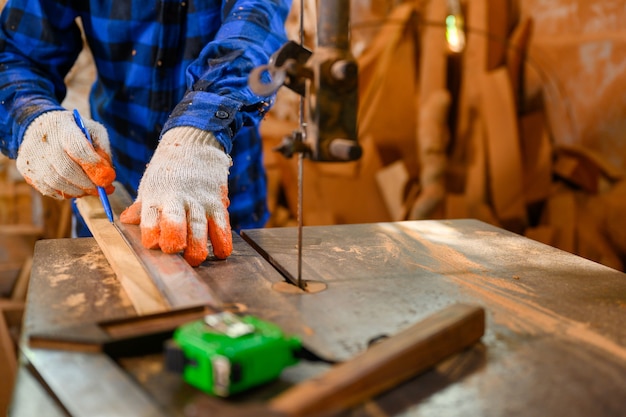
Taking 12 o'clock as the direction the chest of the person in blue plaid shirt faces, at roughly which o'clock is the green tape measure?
The green tape measure is roughly at 12 o'clock from the person in blue plaid shirt.

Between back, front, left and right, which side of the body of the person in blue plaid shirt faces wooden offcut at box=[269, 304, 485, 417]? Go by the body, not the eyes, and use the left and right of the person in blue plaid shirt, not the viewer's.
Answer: front

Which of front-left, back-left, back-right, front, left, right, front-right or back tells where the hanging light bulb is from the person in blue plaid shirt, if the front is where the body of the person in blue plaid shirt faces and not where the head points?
back-left

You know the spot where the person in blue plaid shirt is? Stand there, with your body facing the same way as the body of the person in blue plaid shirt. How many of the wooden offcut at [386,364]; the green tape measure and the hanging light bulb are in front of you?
2

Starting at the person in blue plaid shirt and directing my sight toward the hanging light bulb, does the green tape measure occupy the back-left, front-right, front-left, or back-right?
back-right

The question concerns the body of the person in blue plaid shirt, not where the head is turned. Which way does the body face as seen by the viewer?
toward the camera

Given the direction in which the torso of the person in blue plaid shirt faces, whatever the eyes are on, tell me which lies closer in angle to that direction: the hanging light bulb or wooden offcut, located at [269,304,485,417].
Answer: the wooden offcut

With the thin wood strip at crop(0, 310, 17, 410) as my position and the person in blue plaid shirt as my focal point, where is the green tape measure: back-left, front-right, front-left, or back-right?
front-right
